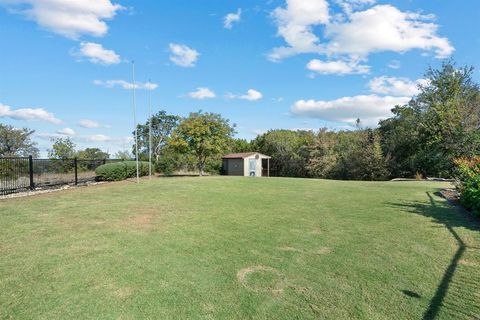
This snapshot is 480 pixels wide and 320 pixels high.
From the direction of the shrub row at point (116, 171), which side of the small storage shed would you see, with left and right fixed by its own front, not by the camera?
right

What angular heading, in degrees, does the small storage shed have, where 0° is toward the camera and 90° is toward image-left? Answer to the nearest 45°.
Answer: approximately 315°

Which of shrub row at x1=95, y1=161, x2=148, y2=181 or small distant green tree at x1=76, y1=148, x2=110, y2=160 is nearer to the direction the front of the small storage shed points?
the shrub row

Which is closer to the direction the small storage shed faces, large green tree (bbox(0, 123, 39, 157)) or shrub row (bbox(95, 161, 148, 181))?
the shrub row

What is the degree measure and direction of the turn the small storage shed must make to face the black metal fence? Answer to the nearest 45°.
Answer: approximately 45° to its right

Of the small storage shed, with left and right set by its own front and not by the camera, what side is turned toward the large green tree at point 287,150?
left

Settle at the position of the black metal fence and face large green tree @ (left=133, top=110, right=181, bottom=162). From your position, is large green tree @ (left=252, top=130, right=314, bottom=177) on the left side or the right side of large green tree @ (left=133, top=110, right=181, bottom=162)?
right

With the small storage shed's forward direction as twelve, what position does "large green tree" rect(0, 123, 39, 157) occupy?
The large green tree is roughly at 4 o'clock from the small storage shed.
